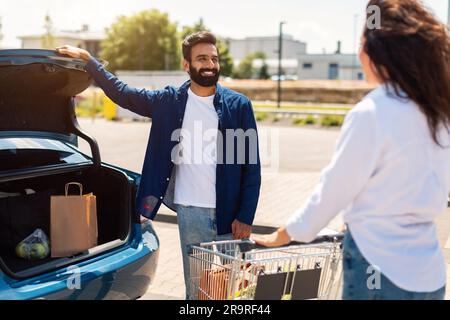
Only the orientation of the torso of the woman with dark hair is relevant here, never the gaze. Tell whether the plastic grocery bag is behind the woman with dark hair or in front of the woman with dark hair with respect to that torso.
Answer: in front

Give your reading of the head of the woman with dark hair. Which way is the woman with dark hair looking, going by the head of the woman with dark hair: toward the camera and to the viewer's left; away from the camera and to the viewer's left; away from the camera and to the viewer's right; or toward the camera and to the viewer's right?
away from the camera and to the viewer's left

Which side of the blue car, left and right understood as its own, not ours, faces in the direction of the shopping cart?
back

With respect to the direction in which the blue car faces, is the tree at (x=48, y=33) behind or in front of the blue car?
in front

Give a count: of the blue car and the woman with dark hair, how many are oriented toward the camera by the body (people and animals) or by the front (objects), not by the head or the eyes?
0

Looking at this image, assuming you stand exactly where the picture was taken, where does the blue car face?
facing away from the viewer and to the left of the viewer

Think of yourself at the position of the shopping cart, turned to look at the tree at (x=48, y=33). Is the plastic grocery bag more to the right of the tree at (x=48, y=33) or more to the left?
left

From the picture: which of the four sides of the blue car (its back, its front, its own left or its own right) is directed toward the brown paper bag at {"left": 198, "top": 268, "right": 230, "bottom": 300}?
back

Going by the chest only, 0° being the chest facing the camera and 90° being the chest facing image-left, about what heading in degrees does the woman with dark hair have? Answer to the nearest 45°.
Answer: approximately 135°

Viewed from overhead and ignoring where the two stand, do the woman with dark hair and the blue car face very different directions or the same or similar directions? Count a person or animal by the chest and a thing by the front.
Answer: same or similar directions

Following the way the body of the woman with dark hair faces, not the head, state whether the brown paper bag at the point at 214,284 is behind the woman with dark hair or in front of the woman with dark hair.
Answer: in front
